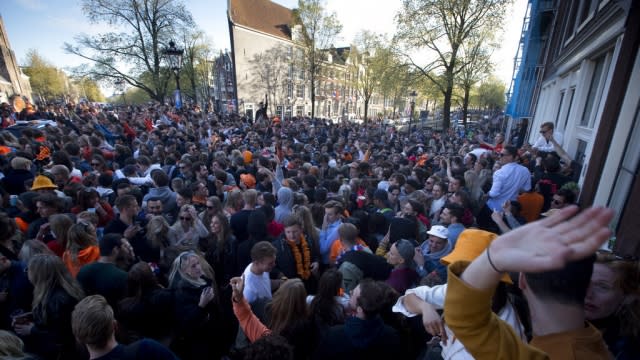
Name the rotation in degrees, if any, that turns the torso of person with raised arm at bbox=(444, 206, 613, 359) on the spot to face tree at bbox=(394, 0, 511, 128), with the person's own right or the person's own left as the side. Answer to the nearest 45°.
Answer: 0° — they already face it

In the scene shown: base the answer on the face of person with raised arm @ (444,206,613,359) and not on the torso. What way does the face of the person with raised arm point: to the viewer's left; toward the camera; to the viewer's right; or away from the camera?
away from the camera

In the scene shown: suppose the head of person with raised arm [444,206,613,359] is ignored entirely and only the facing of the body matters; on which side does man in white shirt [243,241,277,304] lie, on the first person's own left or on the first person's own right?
on the first person's own left

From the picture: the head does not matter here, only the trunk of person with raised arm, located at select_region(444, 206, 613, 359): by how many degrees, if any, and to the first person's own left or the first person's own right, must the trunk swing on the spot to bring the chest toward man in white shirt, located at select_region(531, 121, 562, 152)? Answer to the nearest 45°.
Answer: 0° — they already face them

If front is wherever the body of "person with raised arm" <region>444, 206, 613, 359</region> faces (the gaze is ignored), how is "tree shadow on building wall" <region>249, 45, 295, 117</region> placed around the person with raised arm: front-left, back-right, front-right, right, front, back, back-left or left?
front-left

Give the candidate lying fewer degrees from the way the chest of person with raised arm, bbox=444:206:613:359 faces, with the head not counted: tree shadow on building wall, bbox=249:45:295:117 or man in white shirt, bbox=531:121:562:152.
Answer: the man in white shirt

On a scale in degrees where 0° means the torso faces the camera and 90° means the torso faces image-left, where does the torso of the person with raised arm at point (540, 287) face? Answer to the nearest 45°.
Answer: approximately 180°

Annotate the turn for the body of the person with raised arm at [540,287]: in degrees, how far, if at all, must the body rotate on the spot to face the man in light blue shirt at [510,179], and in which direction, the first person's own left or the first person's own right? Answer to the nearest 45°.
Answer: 0° — they already face them

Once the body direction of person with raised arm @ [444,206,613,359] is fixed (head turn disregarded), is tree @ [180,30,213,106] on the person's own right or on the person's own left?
on the person's own left
